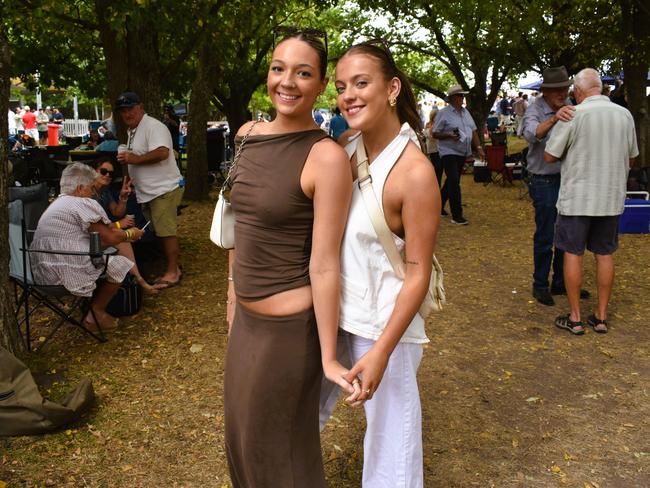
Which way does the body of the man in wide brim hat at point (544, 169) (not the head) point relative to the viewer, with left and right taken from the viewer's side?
facing the viewer and to the right of the viewer

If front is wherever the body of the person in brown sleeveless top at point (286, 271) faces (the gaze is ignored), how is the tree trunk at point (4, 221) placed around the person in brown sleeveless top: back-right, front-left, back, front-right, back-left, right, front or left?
right

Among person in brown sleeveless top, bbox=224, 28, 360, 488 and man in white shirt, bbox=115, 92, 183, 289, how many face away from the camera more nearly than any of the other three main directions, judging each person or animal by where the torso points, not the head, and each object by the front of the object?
0

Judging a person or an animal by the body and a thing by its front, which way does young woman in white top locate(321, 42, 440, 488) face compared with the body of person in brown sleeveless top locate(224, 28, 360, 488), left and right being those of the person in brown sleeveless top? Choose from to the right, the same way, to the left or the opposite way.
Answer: the same way

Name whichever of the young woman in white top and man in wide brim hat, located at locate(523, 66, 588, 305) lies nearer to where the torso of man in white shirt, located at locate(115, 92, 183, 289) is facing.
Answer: the young woman in white top

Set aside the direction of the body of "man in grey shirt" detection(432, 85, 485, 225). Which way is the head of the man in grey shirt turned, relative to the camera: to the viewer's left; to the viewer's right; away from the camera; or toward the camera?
toward the camera

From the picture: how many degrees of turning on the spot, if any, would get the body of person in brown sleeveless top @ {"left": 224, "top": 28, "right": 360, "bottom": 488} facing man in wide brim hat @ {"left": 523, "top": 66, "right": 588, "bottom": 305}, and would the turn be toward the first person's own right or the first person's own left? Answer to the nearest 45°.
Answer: approximately 180°

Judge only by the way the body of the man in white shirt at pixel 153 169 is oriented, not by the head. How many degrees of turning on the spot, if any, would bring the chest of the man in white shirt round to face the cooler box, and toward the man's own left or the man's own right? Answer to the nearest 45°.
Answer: approximately 135° to the man's own left

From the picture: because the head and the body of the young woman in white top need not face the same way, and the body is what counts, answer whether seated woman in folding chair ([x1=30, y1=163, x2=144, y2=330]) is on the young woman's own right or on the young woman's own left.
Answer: on the young woman's own right

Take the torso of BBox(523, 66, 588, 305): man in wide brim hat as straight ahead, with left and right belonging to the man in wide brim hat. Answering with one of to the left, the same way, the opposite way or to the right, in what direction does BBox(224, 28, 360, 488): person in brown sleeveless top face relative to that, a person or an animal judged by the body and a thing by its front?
to the right

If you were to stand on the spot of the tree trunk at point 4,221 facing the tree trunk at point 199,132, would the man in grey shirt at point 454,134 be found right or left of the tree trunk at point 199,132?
right

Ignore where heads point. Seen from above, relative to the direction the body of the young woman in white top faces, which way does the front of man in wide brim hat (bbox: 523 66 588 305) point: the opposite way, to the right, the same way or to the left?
to the left

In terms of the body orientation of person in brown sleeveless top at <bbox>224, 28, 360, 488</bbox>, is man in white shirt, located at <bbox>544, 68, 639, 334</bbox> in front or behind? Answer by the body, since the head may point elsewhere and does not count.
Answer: behind

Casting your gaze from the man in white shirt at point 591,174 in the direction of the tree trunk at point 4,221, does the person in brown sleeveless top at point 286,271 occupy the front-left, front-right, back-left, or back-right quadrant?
front-left

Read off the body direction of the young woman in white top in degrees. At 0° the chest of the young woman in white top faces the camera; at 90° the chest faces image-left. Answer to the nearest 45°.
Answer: approximately 45°

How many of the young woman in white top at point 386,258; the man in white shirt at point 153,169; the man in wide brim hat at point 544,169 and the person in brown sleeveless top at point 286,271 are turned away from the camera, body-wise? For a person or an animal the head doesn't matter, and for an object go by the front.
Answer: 0
